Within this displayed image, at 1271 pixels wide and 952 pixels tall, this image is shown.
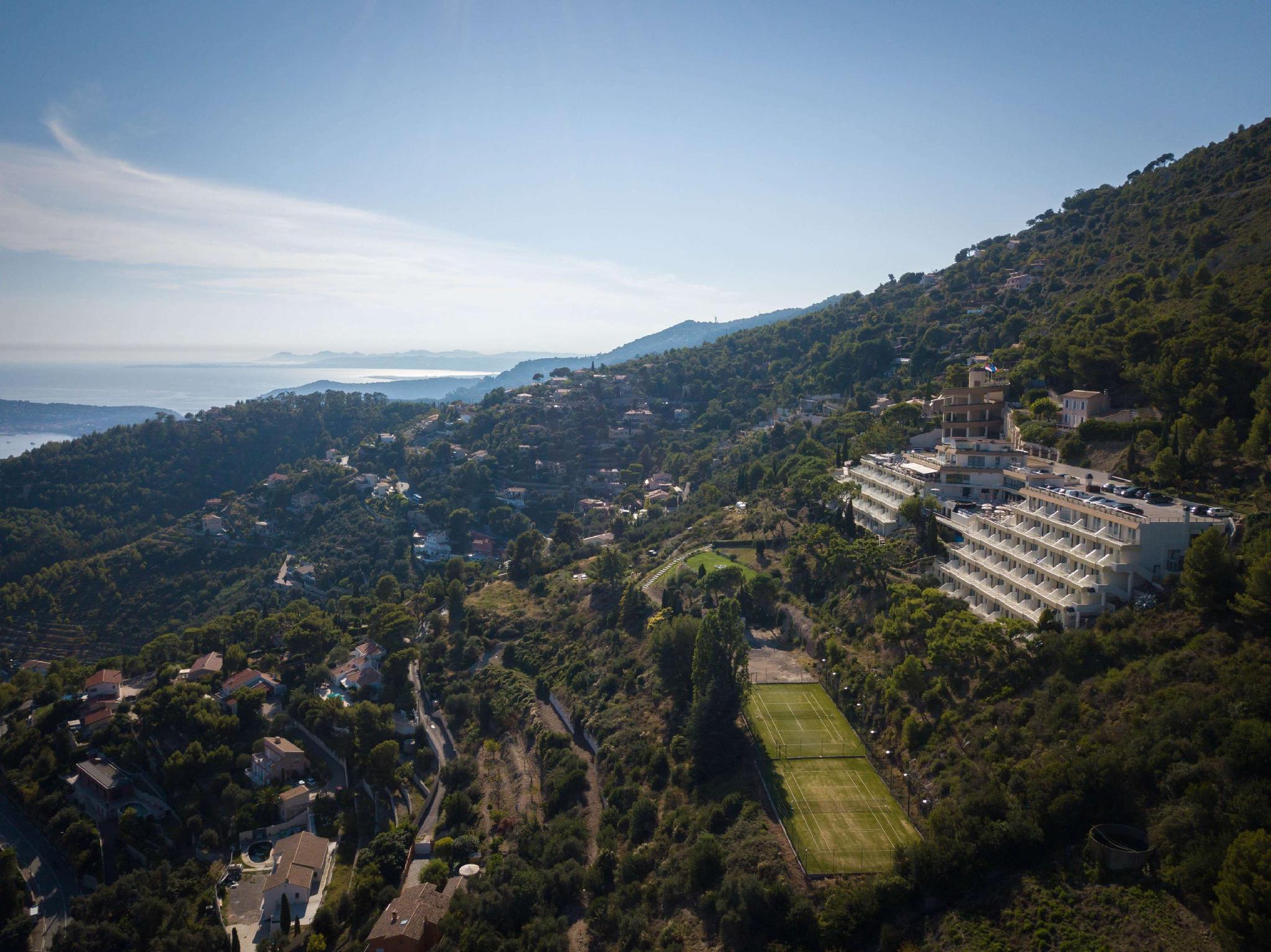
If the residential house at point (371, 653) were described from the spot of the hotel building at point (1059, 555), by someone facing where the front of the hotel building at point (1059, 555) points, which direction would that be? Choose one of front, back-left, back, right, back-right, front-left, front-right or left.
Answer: front-right

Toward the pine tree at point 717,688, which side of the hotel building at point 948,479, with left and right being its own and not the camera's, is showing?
front

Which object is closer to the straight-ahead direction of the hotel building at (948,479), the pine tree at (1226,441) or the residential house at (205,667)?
the residential house

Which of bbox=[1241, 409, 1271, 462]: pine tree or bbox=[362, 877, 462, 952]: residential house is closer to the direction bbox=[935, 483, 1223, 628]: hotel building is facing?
the residential house

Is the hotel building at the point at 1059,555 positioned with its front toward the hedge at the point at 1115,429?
no

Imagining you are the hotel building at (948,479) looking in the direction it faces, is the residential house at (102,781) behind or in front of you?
in front

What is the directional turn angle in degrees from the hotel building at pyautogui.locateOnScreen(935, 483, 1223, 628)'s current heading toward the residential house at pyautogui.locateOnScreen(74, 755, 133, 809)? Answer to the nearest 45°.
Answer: approximately 45° to its right

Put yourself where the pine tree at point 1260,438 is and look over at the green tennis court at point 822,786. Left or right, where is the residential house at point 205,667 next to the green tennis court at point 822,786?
right

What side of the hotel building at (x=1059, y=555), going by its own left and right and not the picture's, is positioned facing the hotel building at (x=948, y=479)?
right

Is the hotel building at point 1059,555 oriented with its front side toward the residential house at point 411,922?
yes

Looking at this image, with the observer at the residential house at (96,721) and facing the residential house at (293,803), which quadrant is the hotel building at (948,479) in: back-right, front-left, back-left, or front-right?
front-left

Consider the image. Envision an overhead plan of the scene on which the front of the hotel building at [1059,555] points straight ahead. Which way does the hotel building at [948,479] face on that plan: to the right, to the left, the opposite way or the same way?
the same way

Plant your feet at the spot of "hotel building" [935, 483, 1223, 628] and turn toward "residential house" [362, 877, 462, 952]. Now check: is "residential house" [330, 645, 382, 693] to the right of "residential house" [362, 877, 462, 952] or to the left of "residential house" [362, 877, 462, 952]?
right

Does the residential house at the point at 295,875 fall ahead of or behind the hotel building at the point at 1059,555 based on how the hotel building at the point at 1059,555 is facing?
ahead

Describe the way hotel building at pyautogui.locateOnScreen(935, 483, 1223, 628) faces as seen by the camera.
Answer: facing the viewer and to the left of the viewer

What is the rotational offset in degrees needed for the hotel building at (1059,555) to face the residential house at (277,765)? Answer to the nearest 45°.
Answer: approximately 45° to its right
